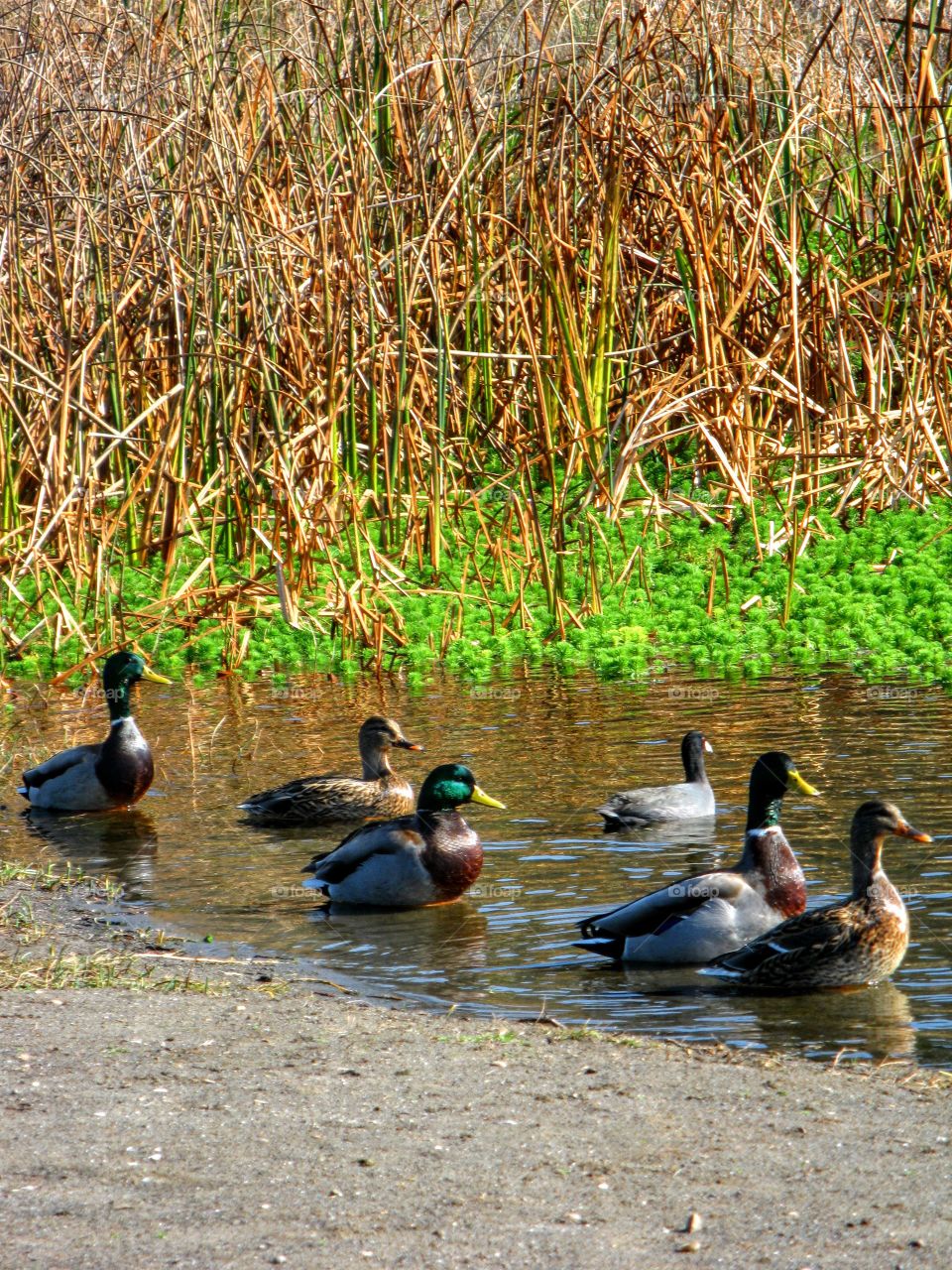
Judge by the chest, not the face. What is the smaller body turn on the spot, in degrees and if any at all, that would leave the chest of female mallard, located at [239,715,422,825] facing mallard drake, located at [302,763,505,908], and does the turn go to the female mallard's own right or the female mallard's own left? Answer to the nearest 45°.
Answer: approximately 90° to the female mallard's own right

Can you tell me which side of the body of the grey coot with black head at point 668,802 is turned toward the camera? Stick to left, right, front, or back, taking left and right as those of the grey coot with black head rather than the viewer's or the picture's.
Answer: right

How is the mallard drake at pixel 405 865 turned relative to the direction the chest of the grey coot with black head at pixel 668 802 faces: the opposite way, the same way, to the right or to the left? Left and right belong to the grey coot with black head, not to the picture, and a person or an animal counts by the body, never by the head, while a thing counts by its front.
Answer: the same way

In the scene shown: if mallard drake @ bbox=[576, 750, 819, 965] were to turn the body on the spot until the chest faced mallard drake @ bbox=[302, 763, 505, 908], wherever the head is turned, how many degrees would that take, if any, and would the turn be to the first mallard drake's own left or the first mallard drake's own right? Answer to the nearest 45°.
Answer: approximately 135° to the first mallard drake's own left

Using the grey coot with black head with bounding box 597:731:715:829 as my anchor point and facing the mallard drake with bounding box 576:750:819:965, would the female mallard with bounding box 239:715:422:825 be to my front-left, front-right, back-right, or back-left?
back-right

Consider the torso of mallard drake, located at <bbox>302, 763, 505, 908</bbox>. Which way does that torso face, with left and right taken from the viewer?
facing to the right of the viewer

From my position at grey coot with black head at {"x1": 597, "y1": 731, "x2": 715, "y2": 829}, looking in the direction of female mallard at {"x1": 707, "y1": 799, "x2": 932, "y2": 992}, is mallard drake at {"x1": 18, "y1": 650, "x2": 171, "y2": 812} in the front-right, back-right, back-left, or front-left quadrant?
back-right

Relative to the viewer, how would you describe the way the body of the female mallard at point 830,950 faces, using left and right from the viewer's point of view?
facing to the right of the viewer

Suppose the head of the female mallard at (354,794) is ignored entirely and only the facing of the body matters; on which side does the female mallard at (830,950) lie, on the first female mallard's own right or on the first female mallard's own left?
on the first female mallard's own right

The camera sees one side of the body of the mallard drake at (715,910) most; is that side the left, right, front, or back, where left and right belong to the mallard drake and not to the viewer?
right

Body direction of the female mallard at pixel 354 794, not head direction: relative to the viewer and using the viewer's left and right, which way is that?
facing to the right of the viewer
